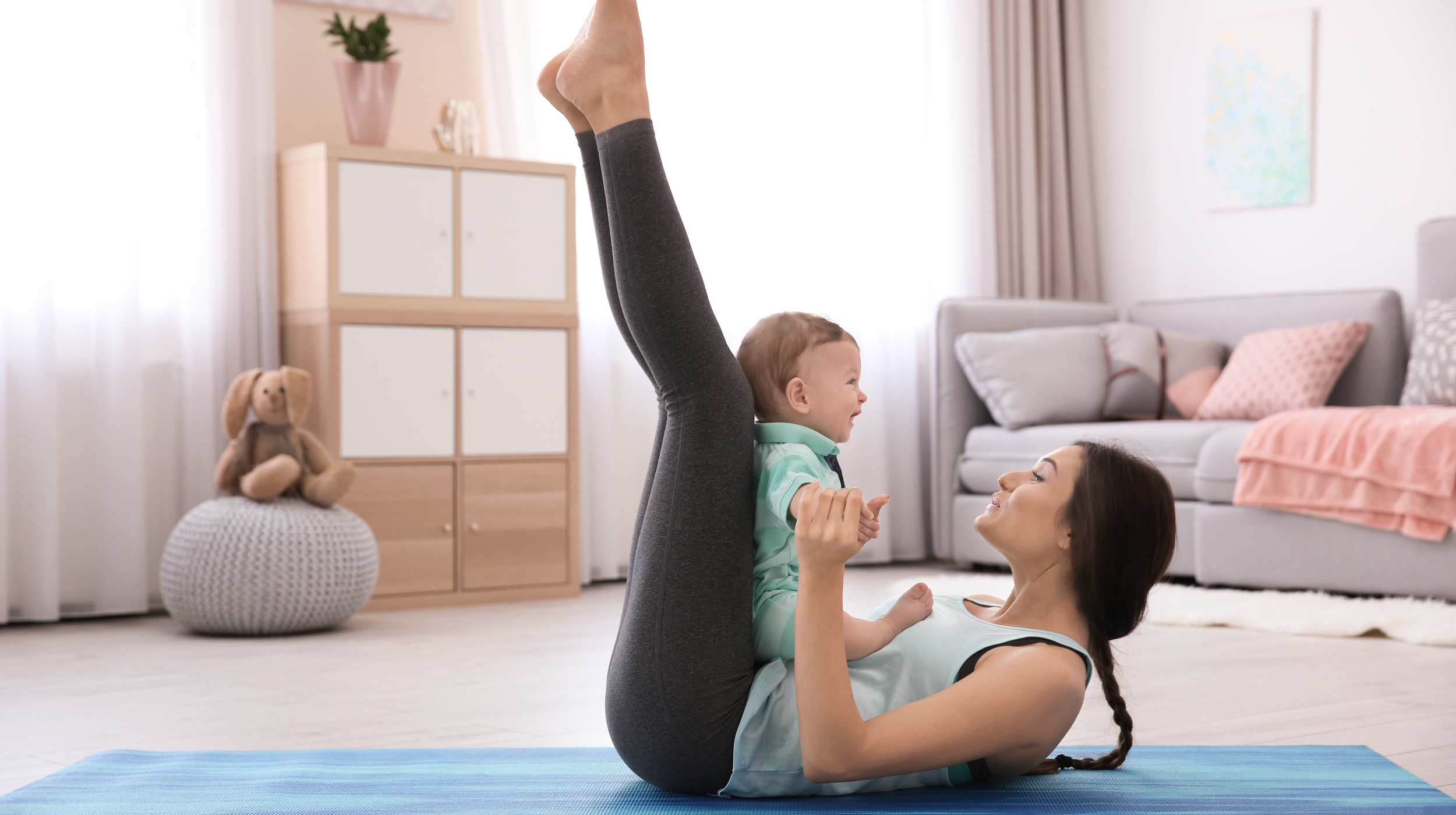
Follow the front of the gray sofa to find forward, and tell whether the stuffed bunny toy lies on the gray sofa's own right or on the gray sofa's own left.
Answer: on the gray sofa's own right

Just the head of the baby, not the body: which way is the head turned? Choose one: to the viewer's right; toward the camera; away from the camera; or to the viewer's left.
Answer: to the viewer's right

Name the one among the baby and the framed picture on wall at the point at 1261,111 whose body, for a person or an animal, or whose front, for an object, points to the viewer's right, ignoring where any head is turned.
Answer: the baby

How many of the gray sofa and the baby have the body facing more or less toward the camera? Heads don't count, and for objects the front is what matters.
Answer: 1

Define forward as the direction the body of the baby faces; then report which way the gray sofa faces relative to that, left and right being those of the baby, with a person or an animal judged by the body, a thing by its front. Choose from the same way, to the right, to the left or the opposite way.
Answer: to the right

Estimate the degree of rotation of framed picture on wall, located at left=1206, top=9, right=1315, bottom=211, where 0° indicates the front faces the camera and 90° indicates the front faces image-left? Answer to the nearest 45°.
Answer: approximately 45°

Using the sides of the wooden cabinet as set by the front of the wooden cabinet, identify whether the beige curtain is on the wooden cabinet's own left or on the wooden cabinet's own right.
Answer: on the wooden cabinet's own left

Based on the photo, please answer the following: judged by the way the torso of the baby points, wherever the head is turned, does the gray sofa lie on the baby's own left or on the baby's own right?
on the baby's own left

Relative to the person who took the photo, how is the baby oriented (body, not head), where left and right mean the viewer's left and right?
facing to the right of the viewer
